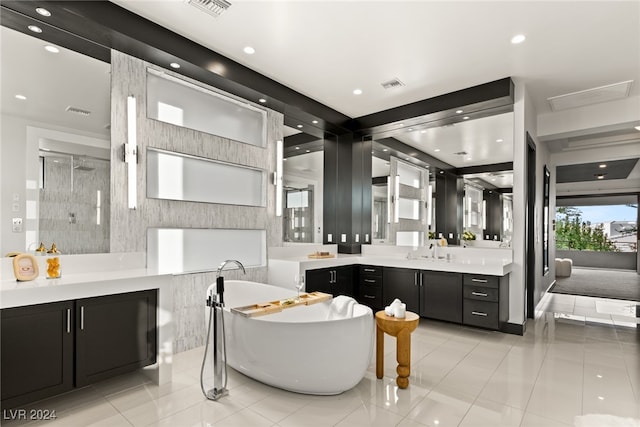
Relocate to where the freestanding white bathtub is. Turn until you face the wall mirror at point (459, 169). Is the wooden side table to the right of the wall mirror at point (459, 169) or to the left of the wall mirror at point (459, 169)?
right

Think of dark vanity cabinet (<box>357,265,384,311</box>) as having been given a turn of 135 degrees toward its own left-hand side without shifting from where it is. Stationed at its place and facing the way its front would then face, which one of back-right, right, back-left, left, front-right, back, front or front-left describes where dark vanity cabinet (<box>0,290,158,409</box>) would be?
back-right

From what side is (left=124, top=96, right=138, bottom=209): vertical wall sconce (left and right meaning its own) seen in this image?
front

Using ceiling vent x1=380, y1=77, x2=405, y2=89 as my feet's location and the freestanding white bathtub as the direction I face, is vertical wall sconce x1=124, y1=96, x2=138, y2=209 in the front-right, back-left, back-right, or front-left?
front-right

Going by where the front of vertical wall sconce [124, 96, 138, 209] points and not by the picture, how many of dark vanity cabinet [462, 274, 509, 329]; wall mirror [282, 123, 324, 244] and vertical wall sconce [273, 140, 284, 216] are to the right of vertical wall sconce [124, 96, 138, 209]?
0

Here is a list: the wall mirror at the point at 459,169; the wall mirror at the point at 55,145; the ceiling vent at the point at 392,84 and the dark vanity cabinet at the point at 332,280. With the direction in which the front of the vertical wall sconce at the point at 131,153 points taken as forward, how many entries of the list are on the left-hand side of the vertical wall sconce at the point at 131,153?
3

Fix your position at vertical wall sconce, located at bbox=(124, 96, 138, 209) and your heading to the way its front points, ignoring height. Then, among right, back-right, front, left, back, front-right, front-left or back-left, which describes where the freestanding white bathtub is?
front-left

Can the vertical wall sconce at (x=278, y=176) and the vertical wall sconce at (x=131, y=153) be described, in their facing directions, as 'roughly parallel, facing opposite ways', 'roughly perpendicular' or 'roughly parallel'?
roughly parallel

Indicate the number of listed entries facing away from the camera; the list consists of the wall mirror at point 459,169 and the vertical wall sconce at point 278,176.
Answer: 0

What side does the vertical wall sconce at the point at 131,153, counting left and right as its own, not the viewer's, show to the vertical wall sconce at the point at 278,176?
left

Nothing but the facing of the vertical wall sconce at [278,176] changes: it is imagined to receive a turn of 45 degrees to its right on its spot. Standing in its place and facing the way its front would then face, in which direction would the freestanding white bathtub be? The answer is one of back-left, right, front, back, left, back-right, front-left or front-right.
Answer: front

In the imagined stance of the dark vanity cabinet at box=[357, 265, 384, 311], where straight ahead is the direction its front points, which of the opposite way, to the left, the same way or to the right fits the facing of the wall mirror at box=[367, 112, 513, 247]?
the same way

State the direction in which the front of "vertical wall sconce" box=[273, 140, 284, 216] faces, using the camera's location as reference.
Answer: facing the viewer and to the right of the viewer

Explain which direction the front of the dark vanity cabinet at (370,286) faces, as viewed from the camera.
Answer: facing the viewer and to the left of the viewer

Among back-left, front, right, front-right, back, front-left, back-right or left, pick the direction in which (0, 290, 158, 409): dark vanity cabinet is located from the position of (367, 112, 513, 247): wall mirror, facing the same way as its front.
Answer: front

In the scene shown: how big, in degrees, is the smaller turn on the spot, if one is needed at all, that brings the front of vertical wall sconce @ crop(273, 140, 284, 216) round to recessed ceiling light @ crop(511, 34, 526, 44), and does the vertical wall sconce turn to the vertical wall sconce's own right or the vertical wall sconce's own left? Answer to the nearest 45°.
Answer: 0° — it already faces it

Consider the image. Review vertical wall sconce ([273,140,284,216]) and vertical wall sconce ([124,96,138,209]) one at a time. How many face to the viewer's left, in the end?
0

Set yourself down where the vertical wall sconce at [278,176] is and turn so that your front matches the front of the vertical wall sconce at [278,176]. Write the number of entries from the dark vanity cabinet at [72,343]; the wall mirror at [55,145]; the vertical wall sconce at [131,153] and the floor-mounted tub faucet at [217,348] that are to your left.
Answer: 0
